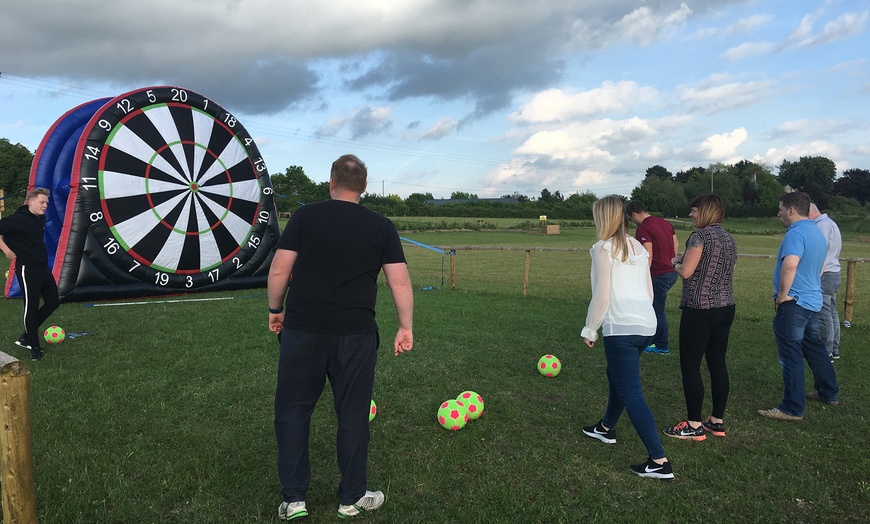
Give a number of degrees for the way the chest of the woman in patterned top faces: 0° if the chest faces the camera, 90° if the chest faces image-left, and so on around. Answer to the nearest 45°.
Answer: approximately 135°

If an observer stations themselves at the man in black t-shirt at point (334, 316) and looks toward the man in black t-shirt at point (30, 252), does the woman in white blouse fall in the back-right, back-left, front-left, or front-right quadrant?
back-right

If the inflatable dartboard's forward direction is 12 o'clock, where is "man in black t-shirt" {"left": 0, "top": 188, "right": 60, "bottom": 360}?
The man in black t-shirt is roughly at 2 o'clock from the inflatable dartboard.

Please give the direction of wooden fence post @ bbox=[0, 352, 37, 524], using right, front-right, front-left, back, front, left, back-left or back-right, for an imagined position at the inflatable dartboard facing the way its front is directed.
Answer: front-right

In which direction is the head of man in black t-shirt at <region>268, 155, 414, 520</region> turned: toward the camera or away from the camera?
away from the camera

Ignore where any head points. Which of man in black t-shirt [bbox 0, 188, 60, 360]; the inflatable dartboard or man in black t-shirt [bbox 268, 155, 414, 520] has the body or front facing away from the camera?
man in black t-shirt [bbox 268, 155, 414, 520]

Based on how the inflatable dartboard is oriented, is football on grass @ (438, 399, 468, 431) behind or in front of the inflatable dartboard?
in front

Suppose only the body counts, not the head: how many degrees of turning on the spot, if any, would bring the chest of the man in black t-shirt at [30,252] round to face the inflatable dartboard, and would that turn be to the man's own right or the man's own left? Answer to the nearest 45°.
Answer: approximately 90° to the man's own left

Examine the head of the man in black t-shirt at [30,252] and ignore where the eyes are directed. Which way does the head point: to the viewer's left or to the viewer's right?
to the viewer's right

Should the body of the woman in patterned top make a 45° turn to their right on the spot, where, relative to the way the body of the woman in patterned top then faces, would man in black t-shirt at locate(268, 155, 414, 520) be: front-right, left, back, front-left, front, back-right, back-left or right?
back-left

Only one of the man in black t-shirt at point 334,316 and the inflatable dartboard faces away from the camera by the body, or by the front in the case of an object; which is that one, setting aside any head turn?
the man in black t-shirt

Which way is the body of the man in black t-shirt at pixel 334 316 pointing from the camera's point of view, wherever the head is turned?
away from the camera

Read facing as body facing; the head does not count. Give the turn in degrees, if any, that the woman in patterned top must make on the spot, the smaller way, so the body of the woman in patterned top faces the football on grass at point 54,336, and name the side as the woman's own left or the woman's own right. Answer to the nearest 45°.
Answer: approximately 45° to the woman's own left
